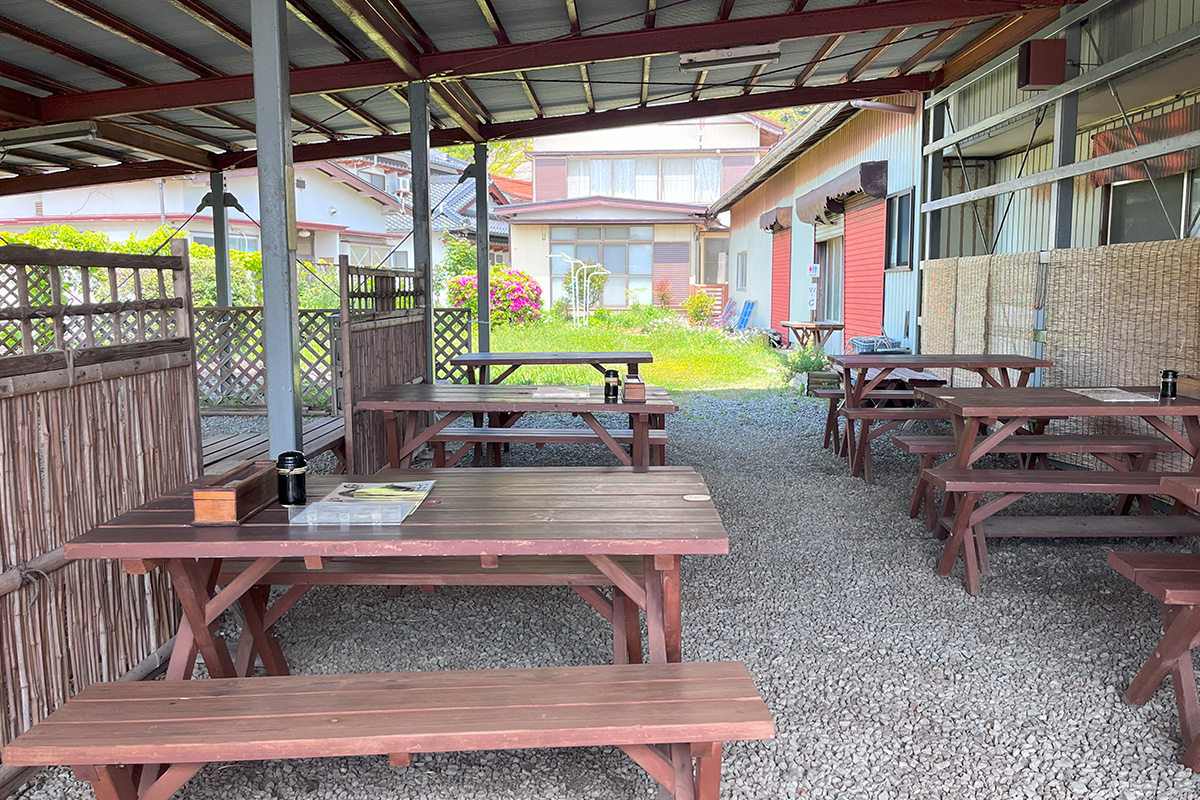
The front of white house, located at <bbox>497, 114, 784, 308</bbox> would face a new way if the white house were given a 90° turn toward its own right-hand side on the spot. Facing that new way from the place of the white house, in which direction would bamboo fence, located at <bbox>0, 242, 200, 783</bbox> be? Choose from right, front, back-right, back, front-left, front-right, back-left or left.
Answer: left

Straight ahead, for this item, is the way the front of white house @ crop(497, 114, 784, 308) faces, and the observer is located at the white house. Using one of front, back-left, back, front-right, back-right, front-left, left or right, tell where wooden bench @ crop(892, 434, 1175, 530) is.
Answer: front

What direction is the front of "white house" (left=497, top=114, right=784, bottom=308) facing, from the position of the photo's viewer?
facing the viewer

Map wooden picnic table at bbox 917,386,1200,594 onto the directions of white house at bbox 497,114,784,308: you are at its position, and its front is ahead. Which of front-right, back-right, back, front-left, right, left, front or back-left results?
front

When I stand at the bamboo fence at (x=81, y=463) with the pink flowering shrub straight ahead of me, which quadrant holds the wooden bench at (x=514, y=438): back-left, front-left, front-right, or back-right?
front-right

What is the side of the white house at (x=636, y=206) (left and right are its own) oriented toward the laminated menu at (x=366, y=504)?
front

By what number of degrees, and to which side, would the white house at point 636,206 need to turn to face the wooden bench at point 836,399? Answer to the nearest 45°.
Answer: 0° — it already faces it

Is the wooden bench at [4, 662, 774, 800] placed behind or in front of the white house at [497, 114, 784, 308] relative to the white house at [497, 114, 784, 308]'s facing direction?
in front

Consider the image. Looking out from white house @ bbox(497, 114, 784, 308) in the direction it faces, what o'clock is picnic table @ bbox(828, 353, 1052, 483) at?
The picnic table is roughly at 12 o'clock from the white house.

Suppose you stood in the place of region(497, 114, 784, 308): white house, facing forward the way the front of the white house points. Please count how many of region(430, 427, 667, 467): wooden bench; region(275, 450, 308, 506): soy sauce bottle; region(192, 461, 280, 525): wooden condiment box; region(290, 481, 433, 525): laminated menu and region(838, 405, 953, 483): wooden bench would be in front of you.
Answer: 5

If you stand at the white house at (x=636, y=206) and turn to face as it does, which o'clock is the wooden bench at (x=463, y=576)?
The wooden bench is roughly at 12 o'clock from the white house.

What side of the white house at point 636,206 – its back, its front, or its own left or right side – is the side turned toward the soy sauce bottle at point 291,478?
front

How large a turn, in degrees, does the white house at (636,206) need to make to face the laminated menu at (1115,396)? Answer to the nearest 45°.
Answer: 0° — it already faces it

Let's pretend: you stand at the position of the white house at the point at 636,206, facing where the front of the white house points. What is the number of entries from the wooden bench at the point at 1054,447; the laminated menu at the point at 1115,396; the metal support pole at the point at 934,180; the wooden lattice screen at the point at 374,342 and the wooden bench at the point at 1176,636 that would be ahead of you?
5

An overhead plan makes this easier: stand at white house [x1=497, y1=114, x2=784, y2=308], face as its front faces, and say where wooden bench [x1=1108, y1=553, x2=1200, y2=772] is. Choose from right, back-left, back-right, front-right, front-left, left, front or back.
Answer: front

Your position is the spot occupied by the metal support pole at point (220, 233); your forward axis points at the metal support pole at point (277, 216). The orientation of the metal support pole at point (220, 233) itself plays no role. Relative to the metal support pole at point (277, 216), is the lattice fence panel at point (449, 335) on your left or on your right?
left

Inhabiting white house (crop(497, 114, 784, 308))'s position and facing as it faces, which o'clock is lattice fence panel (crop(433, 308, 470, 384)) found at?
The lattice fence panel is roughly at 12 o'clock from the white house.

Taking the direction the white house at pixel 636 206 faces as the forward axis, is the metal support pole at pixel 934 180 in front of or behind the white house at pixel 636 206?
in front

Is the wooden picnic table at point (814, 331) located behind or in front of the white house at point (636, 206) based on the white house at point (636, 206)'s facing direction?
in front

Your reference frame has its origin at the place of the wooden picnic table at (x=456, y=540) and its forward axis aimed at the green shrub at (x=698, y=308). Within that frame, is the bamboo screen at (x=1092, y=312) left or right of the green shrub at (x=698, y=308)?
right
